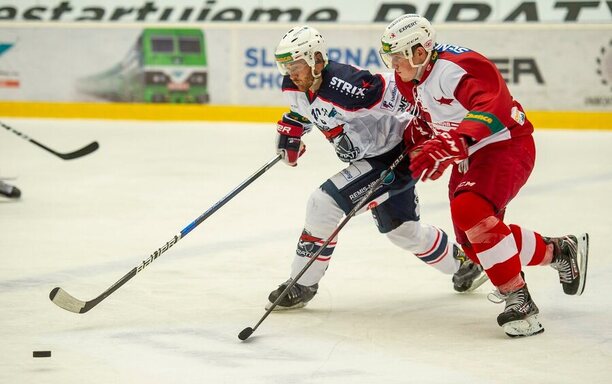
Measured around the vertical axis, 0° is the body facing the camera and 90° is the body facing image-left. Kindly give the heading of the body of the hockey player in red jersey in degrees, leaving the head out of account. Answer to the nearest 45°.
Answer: approximately 45°

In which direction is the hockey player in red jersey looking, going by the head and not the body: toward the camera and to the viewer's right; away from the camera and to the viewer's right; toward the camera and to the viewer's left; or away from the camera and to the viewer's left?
toward the camera and to the viewer's left

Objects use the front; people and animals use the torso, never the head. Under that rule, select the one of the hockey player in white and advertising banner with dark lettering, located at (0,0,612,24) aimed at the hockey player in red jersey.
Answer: the advertising banner

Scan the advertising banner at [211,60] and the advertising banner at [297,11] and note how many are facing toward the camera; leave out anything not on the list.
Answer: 2

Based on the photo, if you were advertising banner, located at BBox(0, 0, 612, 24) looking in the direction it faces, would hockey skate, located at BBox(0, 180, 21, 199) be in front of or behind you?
in front

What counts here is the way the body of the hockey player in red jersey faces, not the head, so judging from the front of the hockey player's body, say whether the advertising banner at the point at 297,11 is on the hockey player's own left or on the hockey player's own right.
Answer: on the hockey player's own right

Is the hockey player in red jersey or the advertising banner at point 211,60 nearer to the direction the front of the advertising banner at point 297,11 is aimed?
the hockey player in red jersey

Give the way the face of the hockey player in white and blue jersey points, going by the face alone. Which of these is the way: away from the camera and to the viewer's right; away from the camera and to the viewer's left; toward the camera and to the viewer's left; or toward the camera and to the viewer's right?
toward the camera and to the viewer's left

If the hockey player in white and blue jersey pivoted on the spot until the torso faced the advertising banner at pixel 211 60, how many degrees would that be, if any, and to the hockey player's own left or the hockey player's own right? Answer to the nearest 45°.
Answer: approximately 135° to the hockey player's own right

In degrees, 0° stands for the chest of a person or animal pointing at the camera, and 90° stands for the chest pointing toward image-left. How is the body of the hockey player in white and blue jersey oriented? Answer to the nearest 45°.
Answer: approximately 45°

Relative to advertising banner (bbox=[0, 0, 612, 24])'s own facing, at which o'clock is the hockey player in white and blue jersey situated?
The hockey player in white and blue jersey is roughly at 12 o'clock from the advertising banner.
